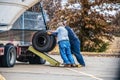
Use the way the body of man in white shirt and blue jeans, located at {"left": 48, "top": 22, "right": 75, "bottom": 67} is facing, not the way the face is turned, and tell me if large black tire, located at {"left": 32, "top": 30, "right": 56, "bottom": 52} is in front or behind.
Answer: in front

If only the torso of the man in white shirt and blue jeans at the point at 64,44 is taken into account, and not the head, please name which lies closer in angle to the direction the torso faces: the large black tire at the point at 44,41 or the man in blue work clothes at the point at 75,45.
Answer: the large black tire

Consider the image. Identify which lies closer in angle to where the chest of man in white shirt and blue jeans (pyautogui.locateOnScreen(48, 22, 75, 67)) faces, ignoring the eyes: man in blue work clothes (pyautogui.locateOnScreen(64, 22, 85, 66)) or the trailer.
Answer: the trailer

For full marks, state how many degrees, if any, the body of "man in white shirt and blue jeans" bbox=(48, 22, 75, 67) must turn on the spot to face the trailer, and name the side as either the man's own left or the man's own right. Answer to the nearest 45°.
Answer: approximately 45° to the man's own left

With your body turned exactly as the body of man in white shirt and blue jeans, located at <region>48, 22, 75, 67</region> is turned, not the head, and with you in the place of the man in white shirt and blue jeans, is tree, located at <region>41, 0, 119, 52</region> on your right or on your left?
on your right

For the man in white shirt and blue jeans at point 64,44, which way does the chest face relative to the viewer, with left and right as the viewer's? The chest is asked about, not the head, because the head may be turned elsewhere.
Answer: facing away from the viewer and to the left of the viewer
